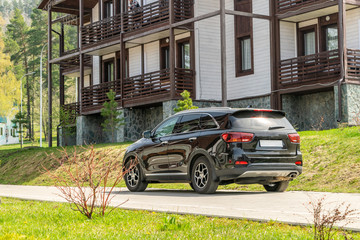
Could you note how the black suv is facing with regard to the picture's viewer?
facing away from the viewer and to the left of the viewer

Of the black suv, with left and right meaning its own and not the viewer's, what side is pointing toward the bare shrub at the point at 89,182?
left

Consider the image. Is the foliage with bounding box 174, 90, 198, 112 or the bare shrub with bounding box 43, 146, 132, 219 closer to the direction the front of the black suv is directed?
the foliage

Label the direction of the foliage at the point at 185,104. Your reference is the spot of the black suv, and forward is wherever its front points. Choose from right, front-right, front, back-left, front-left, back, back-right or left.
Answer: front-right

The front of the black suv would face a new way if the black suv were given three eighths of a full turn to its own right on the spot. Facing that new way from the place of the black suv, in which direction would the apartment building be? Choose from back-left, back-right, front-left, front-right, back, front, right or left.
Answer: left

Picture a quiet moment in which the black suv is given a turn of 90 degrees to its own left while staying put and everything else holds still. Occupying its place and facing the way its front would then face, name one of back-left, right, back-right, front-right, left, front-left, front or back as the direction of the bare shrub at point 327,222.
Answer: front-left
